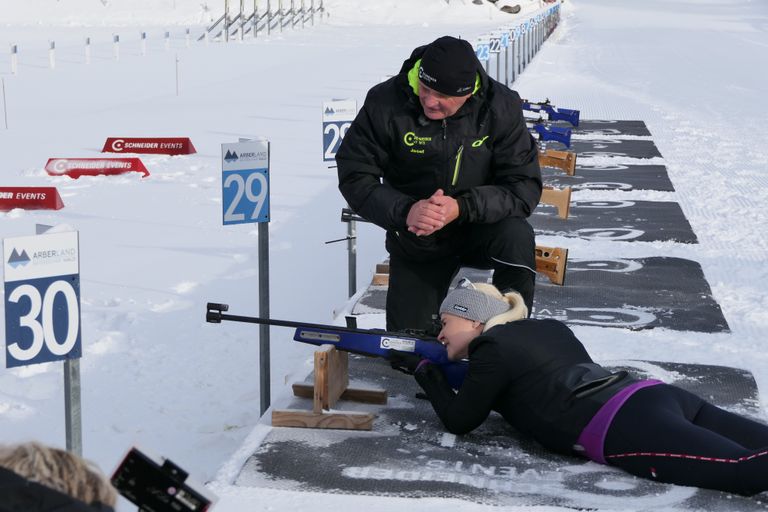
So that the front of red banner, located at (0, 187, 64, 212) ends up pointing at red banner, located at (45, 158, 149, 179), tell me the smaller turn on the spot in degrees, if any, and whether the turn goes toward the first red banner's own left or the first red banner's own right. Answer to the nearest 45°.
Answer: approximately 180°

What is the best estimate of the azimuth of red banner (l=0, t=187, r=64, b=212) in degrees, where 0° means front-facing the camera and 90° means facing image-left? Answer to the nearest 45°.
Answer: approximately 0°

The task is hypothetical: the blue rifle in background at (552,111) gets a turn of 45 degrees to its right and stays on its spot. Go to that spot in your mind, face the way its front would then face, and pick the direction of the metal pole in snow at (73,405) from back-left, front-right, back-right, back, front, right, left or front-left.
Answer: back-left

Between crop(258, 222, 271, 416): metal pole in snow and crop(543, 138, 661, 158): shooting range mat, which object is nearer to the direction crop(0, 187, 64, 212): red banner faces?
the metal pole in snow

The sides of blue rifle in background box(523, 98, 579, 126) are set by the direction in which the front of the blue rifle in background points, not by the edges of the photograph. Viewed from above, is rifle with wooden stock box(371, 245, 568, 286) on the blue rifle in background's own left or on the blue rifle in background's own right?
on the blue rifle in background's own left

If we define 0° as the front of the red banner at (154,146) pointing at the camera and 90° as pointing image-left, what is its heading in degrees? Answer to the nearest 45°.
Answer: approximately 0°

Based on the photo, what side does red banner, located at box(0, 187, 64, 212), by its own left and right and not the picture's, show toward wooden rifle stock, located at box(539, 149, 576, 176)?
left

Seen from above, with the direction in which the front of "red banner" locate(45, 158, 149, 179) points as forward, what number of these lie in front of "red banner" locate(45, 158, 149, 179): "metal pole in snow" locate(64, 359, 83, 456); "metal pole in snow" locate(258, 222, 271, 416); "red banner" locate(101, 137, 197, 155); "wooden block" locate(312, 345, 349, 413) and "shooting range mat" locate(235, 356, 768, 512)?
4

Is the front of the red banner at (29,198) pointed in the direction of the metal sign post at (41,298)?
yes

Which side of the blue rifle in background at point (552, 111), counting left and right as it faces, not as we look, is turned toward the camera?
left

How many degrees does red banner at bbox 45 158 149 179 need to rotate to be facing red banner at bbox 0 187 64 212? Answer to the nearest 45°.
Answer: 0° — it already faces it
